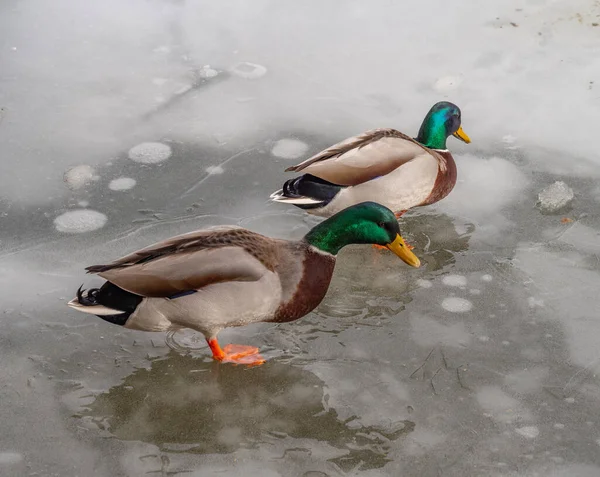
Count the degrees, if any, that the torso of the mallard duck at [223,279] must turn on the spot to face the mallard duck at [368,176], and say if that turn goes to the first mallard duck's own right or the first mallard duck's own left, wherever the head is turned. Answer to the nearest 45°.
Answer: approximately 45° to the first mallard duck's own left

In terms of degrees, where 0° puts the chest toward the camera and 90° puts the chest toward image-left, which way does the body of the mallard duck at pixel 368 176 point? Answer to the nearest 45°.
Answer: approximately 270°

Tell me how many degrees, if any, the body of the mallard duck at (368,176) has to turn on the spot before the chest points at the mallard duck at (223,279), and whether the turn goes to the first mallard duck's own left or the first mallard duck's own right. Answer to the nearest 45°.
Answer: approximately 135° to the first mallard duck's own right

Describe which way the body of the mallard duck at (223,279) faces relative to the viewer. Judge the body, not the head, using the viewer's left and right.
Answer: facing to the right of the viewer

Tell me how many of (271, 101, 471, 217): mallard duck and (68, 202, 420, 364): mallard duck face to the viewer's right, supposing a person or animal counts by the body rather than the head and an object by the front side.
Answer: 2

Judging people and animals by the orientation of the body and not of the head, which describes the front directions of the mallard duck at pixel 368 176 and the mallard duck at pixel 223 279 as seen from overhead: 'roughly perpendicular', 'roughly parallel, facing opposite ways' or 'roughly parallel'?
roughly parallel
